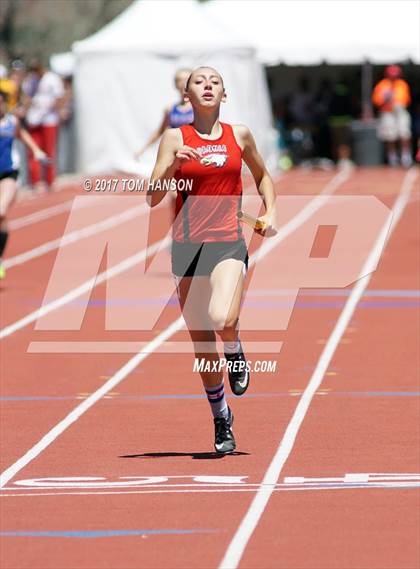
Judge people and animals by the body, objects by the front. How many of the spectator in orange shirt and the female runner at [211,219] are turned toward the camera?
2

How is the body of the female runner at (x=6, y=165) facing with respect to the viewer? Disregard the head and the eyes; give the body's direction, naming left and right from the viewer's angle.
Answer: facing the viewer

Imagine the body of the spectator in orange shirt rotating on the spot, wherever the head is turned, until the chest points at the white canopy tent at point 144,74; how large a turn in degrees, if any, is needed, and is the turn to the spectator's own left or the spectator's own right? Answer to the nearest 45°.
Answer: approximately 90° to the spectator's own right

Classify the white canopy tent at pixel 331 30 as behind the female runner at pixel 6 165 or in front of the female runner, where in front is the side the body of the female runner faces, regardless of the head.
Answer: behind

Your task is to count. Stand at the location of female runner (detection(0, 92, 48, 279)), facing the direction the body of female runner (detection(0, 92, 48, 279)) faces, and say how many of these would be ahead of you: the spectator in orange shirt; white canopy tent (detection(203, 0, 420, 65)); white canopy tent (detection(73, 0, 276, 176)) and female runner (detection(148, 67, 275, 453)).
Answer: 1

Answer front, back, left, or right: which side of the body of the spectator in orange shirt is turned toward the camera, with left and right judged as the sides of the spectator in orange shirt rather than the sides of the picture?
front

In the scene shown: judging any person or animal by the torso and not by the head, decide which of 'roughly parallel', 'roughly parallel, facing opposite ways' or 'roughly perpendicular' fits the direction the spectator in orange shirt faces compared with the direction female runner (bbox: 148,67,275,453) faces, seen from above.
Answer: roughly parallel

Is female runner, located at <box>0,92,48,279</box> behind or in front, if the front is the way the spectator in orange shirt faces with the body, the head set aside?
in front

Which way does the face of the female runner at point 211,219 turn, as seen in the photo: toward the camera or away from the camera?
toward the camera

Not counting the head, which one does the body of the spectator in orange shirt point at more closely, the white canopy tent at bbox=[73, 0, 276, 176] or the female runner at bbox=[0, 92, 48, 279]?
the female runner

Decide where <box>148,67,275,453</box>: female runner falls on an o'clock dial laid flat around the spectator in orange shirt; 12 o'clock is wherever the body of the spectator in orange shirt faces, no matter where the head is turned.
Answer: The female runner is roughly at 12 o'clock from the spectator in orange shirt.
